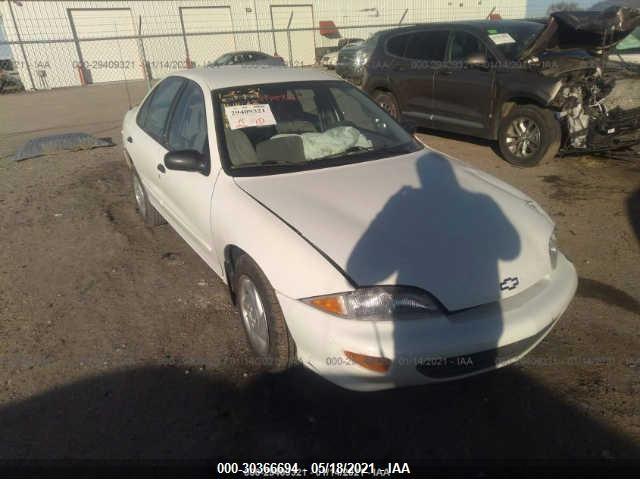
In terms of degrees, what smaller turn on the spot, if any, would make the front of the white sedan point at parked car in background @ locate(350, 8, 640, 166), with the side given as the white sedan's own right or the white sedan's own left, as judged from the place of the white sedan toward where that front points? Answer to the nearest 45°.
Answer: approximately 90° to the white sedan's own left

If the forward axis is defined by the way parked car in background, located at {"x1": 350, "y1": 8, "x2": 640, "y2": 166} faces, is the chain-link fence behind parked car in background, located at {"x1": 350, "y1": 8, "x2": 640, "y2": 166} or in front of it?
behind

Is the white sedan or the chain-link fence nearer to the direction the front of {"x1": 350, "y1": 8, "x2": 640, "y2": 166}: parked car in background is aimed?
the white sedan

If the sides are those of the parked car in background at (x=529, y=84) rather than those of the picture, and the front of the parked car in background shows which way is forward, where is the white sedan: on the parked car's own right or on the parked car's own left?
on the parked car's own right

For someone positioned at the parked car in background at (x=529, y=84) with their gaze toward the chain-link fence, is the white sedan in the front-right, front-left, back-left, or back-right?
back-left

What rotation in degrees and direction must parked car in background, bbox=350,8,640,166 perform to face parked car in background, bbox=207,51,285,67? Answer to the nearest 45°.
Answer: approximately 180°

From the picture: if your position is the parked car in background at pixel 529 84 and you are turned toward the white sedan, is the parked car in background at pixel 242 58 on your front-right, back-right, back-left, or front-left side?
back-right

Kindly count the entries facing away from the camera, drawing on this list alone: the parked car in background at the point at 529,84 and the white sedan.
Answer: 0

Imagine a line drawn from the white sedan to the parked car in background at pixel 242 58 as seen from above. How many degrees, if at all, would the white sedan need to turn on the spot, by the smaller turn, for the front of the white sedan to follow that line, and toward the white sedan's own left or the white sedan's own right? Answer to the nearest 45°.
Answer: approximately 135° to the white sedan's own left

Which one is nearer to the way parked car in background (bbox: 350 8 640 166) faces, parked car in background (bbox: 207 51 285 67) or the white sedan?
the white sedan

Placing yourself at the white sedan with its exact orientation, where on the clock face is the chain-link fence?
The chain-link fence is roughly at 7 o'clock from the white sedan.

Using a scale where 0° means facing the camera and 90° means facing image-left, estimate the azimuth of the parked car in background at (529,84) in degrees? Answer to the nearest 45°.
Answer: approximately 315°
